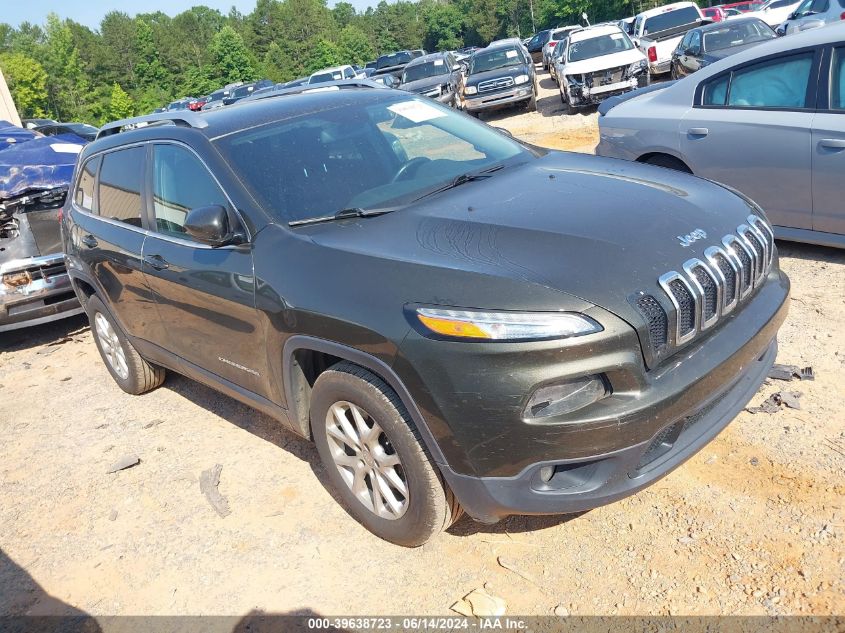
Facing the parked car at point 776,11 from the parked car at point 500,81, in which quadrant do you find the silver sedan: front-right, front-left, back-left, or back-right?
back-right

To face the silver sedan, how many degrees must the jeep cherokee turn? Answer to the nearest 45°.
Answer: approximately 90° to its left

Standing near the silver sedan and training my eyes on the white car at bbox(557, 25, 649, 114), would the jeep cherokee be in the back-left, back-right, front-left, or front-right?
back-left

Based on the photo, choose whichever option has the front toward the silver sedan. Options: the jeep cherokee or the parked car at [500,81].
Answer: the parked car

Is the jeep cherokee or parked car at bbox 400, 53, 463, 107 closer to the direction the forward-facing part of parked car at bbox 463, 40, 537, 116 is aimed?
the jeep cherokee

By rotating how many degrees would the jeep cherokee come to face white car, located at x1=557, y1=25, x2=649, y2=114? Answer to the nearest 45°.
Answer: approximately 135° to its left

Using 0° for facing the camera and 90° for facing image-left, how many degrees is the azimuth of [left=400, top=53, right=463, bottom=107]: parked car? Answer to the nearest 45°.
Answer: approximately 0°

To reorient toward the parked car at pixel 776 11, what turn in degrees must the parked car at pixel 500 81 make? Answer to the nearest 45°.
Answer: approximately 135° to its left
